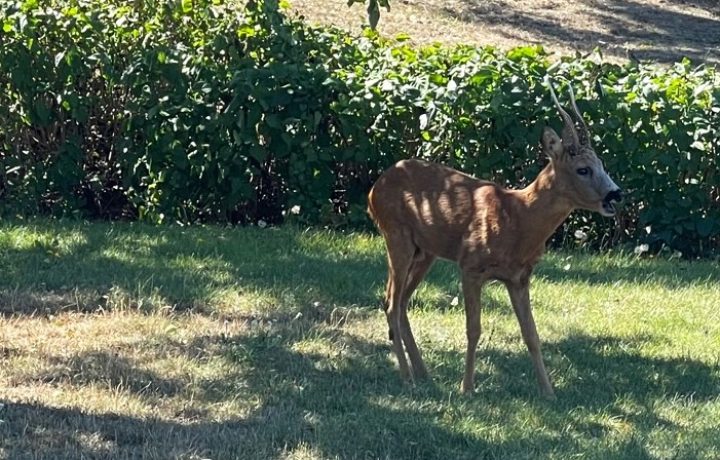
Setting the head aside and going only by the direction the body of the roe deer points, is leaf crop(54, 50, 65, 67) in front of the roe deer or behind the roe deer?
behind

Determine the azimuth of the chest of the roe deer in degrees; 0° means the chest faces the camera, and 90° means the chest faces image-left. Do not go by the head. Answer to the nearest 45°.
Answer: approximately 315°
